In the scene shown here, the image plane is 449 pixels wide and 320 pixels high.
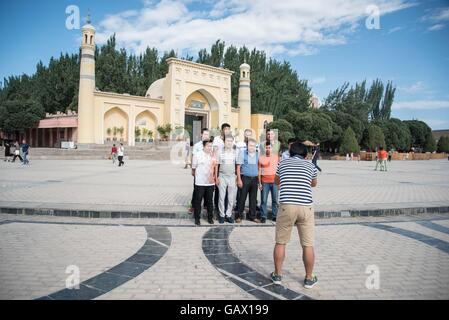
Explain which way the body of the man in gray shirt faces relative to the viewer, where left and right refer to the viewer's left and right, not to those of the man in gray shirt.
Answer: facing the viewer

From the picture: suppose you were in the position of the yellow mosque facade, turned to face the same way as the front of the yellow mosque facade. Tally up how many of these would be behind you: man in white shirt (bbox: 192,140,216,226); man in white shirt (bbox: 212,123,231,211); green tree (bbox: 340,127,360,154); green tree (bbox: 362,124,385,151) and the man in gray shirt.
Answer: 0

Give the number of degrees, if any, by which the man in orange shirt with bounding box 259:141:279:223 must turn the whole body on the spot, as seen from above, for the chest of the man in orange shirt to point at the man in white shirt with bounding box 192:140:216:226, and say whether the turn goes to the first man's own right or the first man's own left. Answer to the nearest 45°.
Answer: approximately 90° to the first man's own right

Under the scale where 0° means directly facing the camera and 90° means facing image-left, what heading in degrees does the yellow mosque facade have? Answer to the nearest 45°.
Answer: approximately 315°

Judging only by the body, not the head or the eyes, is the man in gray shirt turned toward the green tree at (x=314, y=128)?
no

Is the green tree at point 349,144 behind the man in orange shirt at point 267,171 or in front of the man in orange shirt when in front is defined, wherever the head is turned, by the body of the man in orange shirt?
behind

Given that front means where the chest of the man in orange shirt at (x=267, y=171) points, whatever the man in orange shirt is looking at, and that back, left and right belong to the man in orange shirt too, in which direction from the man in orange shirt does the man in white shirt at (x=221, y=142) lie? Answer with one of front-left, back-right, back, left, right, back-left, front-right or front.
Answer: right

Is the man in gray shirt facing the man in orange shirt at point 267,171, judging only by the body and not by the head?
no

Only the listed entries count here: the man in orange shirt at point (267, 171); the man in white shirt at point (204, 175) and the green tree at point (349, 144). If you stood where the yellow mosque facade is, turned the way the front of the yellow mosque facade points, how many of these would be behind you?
0

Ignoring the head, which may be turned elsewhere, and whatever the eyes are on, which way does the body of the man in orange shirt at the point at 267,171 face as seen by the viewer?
toward the camera

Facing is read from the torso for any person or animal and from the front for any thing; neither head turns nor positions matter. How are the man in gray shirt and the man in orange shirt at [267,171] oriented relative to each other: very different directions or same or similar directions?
same or similar directions
